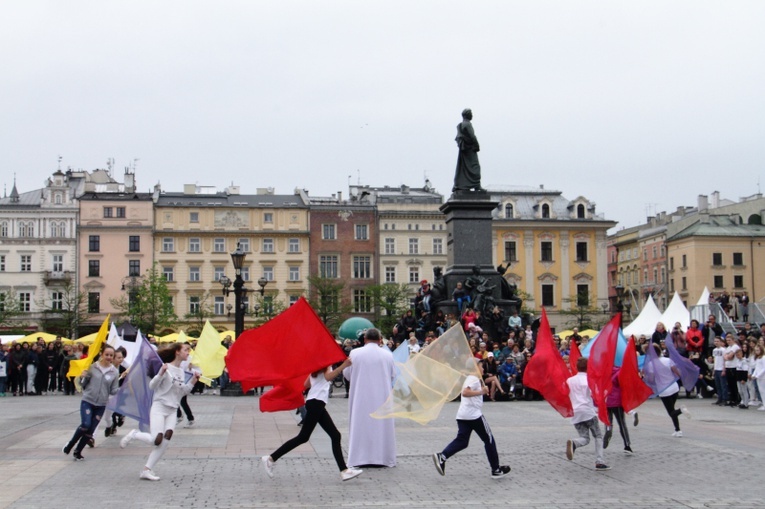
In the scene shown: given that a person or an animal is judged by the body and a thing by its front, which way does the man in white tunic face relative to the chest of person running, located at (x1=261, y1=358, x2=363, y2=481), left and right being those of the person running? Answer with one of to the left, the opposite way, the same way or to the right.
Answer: to the left

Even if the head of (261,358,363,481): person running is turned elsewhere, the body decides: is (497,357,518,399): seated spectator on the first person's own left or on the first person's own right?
on the first person's own left

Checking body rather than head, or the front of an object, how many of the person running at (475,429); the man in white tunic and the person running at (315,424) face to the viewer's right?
2

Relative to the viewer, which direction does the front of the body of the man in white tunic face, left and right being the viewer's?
facing away from the viewer

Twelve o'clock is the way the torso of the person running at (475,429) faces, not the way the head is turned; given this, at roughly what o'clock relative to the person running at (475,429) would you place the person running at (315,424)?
the person running at (315,424) is roughly at 6 o'clock from the person running at (475,429).

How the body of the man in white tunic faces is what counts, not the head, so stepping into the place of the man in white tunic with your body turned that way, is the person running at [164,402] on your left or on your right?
on your left

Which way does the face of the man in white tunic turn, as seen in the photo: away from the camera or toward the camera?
away from the camera

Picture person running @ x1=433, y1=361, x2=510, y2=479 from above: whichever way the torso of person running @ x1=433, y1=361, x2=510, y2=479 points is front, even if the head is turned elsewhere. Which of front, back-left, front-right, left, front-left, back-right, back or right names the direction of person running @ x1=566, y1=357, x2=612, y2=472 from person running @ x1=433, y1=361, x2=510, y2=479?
front-left

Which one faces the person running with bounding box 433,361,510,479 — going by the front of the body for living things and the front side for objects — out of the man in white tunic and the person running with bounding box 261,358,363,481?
the person running with bounding box 261,358,363,481

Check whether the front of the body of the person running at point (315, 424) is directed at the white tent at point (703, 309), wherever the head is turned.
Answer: no

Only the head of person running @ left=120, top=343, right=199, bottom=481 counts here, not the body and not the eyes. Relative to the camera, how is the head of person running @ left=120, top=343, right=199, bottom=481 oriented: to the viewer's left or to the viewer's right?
to the viewer's right

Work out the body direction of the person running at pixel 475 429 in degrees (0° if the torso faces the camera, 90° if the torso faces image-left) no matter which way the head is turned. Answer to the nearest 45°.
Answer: approximately 270°

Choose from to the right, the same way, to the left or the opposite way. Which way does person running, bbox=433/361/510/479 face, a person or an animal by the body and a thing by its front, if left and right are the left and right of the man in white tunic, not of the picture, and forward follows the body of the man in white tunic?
to the right

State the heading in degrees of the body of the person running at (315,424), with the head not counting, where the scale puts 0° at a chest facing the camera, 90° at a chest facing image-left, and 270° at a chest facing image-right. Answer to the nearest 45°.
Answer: approximately 270°

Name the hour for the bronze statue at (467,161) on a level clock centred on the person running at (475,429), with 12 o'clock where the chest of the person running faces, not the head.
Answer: The bronze statue is roughly at 9 o'clock from the person running.
